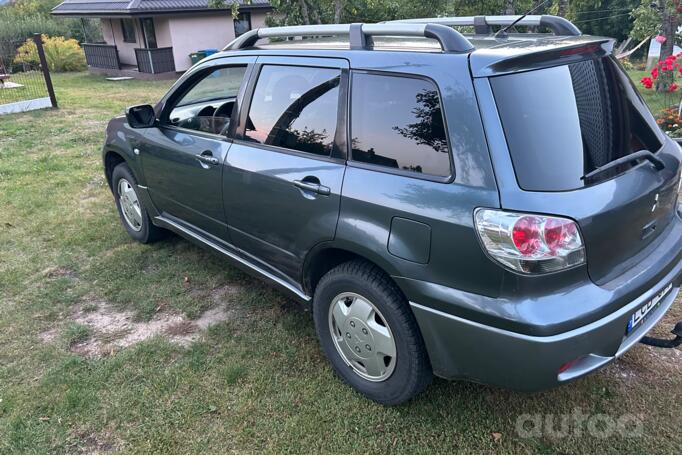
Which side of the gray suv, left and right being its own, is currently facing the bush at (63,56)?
front

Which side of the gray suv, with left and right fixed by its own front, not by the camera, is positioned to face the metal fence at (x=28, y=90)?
front

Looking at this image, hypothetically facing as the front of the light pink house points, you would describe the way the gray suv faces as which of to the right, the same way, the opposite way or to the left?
to the right

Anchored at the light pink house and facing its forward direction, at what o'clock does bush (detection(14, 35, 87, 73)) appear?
The bush is roughly at 3 o'clock from the light pink house.

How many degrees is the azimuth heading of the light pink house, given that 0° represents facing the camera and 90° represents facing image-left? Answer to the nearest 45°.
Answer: approximately 45°

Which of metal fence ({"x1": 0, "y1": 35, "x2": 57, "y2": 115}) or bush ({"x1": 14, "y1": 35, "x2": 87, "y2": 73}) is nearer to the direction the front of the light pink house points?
the metal fence

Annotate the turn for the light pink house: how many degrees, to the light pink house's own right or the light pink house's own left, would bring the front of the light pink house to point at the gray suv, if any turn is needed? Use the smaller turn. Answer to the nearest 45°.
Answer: approximately 45° to the light pink house's own left

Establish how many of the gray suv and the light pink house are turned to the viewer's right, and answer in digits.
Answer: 0

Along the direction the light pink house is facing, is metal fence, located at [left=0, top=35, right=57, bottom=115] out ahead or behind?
ahead

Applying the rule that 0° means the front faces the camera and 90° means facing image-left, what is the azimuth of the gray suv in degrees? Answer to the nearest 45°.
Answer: approximately 135°
